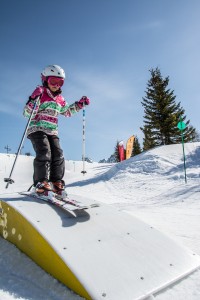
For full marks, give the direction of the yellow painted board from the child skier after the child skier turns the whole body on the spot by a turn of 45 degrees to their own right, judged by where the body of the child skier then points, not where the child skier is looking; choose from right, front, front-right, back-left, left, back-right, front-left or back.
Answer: front

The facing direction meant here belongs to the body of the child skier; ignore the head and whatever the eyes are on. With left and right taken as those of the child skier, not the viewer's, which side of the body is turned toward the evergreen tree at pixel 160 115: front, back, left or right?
left

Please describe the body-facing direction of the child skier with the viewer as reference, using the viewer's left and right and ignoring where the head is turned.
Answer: facing the viewer and to the right of the viewer

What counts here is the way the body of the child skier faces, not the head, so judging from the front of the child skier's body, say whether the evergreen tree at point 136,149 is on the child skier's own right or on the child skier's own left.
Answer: on the child skier's own left

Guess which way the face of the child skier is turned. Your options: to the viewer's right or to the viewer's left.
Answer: to the viewer's right
